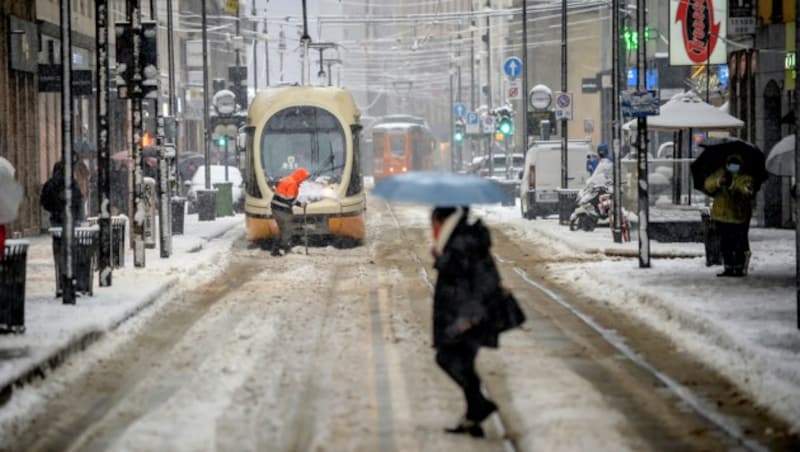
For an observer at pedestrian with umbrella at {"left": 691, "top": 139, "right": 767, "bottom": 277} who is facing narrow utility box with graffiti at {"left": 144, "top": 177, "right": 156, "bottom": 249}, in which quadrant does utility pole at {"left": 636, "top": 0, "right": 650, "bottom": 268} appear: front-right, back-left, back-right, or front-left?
front-right

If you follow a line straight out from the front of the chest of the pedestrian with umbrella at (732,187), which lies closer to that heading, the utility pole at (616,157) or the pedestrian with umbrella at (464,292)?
the pedestrian with umbrella

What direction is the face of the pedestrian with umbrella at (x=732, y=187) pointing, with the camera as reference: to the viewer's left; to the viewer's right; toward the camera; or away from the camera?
toward the camera

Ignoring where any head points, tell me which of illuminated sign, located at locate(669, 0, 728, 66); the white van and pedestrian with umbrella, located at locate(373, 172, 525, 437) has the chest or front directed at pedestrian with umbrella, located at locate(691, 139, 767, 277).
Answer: the illuminated sign

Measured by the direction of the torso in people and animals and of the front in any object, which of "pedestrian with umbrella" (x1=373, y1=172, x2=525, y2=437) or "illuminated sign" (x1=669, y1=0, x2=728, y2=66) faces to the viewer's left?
the pedestrian with umbrella

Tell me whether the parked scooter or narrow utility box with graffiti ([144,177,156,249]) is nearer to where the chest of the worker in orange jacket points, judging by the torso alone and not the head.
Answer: the parked scooter

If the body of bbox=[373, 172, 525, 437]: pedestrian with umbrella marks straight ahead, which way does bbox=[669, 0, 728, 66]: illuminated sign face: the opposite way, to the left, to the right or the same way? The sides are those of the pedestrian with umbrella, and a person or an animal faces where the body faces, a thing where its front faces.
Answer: to the left

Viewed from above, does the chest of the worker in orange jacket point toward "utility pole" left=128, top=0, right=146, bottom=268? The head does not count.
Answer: no
